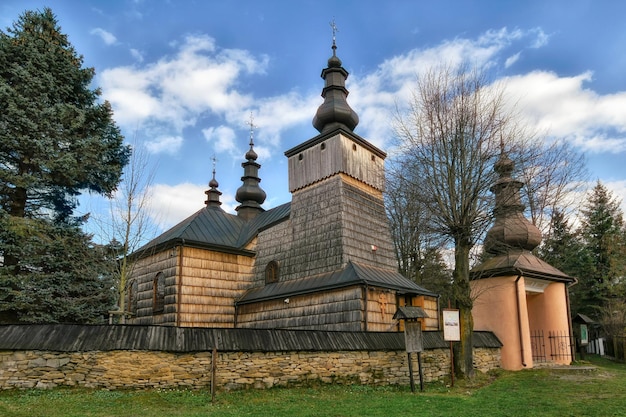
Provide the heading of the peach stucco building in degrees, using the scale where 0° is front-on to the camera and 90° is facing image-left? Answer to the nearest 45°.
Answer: approximately 315°

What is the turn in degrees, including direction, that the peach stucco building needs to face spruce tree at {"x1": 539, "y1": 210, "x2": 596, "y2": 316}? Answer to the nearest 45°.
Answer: approximately 135° to its left

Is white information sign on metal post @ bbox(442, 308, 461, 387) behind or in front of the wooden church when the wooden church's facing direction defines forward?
in front

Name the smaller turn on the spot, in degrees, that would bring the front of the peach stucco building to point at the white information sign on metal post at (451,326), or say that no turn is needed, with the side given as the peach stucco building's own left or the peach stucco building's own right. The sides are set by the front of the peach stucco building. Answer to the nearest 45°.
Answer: approximately 45° to the peach stucco building's own right

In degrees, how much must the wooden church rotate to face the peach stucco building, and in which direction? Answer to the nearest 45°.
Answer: approximately 45° to its left

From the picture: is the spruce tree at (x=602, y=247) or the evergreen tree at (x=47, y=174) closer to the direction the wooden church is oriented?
the spruce tree

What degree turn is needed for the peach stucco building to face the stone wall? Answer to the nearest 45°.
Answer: approximately 90° to its right

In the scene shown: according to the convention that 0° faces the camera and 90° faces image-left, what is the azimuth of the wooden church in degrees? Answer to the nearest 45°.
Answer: approximately 315°

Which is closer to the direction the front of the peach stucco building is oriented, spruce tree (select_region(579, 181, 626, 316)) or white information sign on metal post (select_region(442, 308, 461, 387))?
the white information sign on metal post

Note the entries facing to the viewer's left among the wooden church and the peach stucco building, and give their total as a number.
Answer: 0
